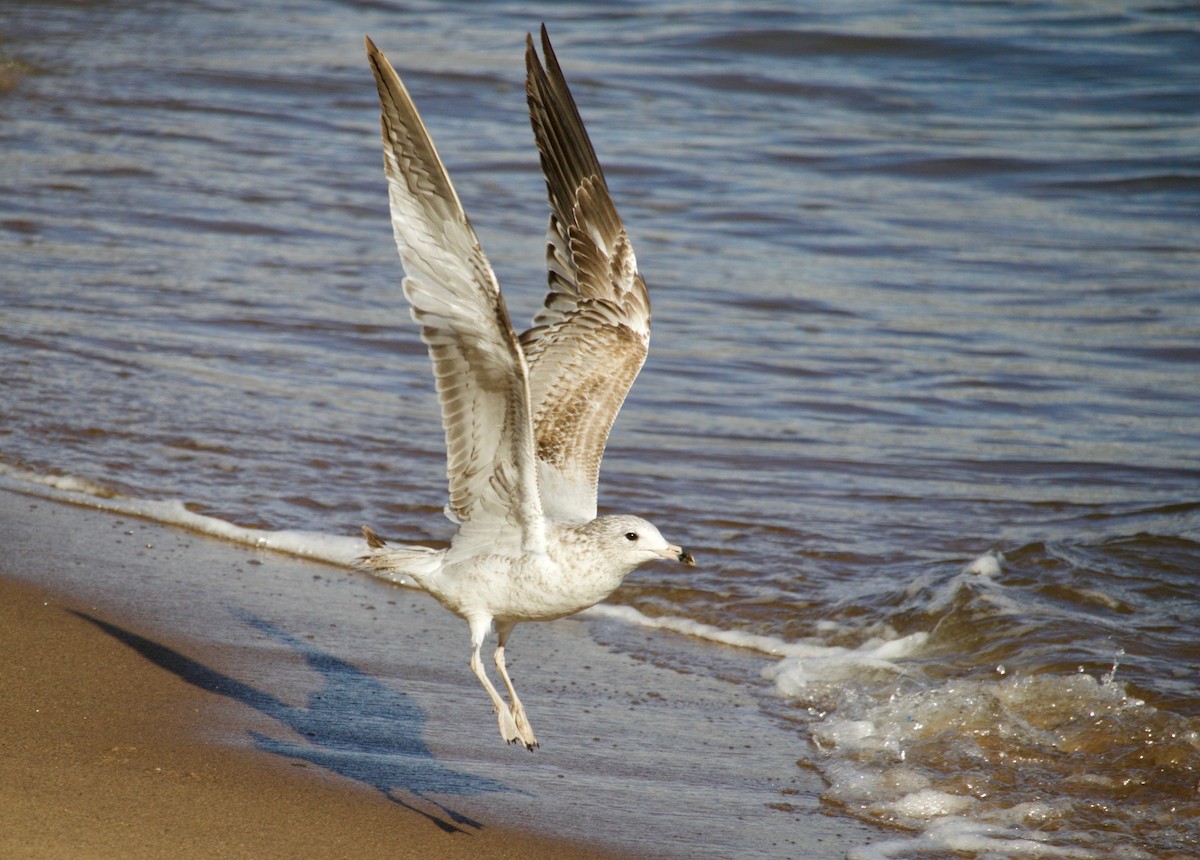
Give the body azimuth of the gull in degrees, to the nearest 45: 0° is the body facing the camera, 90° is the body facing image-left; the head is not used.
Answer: approximately 270°
